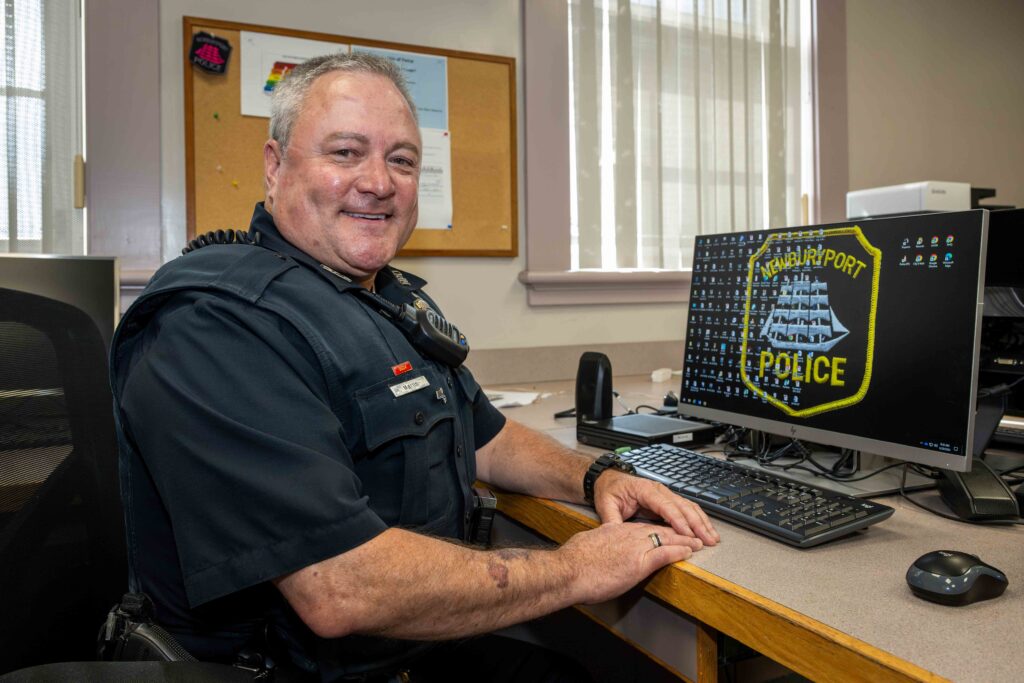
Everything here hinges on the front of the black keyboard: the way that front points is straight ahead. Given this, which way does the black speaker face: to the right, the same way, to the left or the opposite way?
the same way

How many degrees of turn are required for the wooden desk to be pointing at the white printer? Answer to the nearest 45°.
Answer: approximately 135° to its right

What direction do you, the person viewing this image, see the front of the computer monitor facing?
facing the viewer and to the left of the viewer

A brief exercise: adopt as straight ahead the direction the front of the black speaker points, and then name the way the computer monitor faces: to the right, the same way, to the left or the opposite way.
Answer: the same way

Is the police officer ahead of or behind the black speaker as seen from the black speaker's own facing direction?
ahead

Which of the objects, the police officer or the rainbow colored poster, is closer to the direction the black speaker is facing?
the police officer

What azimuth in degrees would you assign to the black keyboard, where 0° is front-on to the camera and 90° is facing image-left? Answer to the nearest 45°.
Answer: approximately 45°

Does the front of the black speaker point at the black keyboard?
no

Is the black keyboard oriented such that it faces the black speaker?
no

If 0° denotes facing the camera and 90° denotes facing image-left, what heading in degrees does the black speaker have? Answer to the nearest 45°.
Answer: approximately 45°

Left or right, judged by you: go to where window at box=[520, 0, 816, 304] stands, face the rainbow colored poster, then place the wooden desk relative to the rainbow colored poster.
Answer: left
